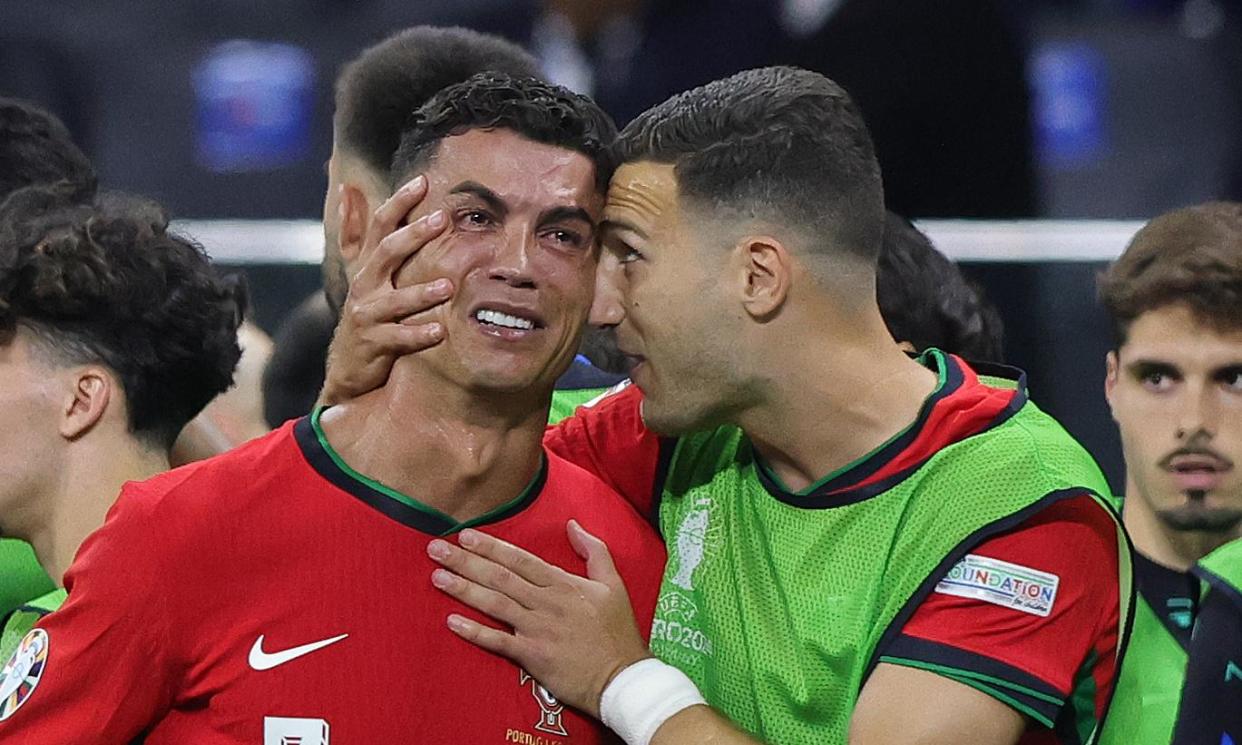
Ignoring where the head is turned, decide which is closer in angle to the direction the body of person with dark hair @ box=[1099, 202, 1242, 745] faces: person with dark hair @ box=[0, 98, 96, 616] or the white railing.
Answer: the person with dark hair

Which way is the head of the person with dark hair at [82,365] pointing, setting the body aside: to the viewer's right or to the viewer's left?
to the viewer's left

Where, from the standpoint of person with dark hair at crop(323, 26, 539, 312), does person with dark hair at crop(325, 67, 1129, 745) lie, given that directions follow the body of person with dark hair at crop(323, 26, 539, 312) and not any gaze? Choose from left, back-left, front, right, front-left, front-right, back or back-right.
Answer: back

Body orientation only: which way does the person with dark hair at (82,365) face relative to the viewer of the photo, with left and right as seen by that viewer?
facing to the left of the viewer

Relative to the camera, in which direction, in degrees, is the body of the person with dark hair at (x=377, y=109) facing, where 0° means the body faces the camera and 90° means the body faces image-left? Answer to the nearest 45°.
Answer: approximately 135°

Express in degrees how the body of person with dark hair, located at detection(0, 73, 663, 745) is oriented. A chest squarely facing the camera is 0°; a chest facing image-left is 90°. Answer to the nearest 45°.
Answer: approximately 315°

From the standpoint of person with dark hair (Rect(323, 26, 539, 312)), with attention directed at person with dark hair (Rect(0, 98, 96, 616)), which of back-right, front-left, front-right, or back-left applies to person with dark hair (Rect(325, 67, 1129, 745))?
back-left

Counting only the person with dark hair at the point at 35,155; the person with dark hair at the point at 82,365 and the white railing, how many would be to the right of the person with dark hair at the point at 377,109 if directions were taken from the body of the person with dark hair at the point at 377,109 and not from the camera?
1

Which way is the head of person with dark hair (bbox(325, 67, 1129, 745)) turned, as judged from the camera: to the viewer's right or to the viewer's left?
to the viewer's left

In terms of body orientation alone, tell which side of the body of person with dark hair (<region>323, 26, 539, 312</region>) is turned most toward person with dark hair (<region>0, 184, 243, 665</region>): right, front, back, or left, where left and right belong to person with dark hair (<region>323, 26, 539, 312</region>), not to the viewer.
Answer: left
